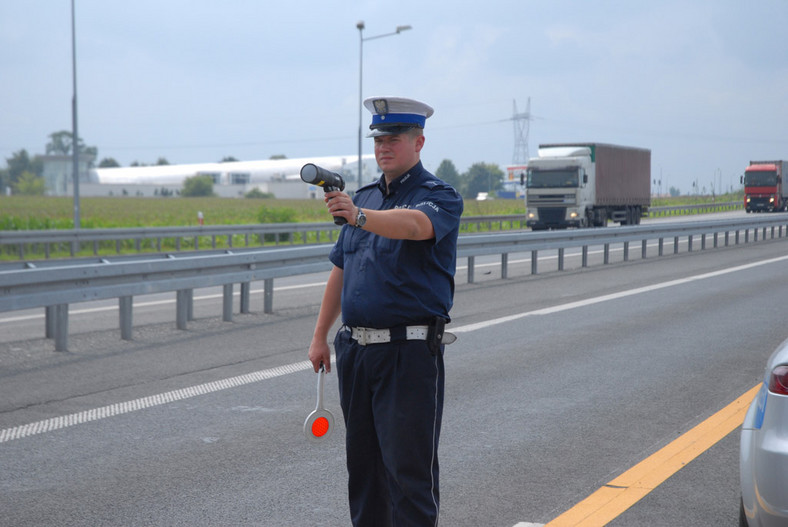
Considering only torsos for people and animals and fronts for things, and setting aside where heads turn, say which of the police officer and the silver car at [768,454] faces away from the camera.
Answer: the silver car

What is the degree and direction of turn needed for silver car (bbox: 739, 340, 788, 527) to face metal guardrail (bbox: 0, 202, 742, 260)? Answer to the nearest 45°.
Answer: approximately 45° to its left

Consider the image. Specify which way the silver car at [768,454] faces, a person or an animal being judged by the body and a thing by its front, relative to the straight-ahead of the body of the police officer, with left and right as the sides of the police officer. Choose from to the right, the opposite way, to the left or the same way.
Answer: the opposite way

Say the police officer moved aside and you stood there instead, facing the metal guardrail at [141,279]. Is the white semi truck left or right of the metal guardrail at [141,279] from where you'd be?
right

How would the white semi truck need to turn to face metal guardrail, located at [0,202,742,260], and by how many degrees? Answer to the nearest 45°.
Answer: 0° — it already faces it

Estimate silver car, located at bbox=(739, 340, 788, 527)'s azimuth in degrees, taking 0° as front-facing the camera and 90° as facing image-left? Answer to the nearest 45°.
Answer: approximately 180°

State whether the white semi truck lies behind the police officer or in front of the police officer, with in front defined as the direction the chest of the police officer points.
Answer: behind

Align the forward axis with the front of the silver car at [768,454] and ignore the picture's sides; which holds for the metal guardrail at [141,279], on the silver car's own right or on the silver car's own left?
on the silver car's own left

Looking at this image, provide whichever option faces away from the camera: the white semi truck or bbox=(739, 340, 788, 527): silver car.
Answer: the silver car

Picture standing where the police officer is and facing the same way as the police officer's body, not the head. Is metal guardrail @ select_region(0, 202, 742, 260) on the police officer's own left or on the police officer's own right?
on the police officer's own right

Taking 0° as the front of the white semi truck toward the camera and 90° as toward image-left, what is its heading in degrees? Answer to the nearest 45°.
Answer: approximately 45°

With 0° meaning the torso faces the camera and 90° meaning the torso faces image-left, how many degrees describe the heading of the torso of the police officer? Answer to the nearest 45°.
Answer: approximately 45°

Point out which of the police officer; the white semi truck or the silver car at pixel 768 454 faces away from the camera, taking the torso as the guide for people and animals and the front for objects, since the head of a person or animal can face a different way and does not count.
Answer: the silver car
